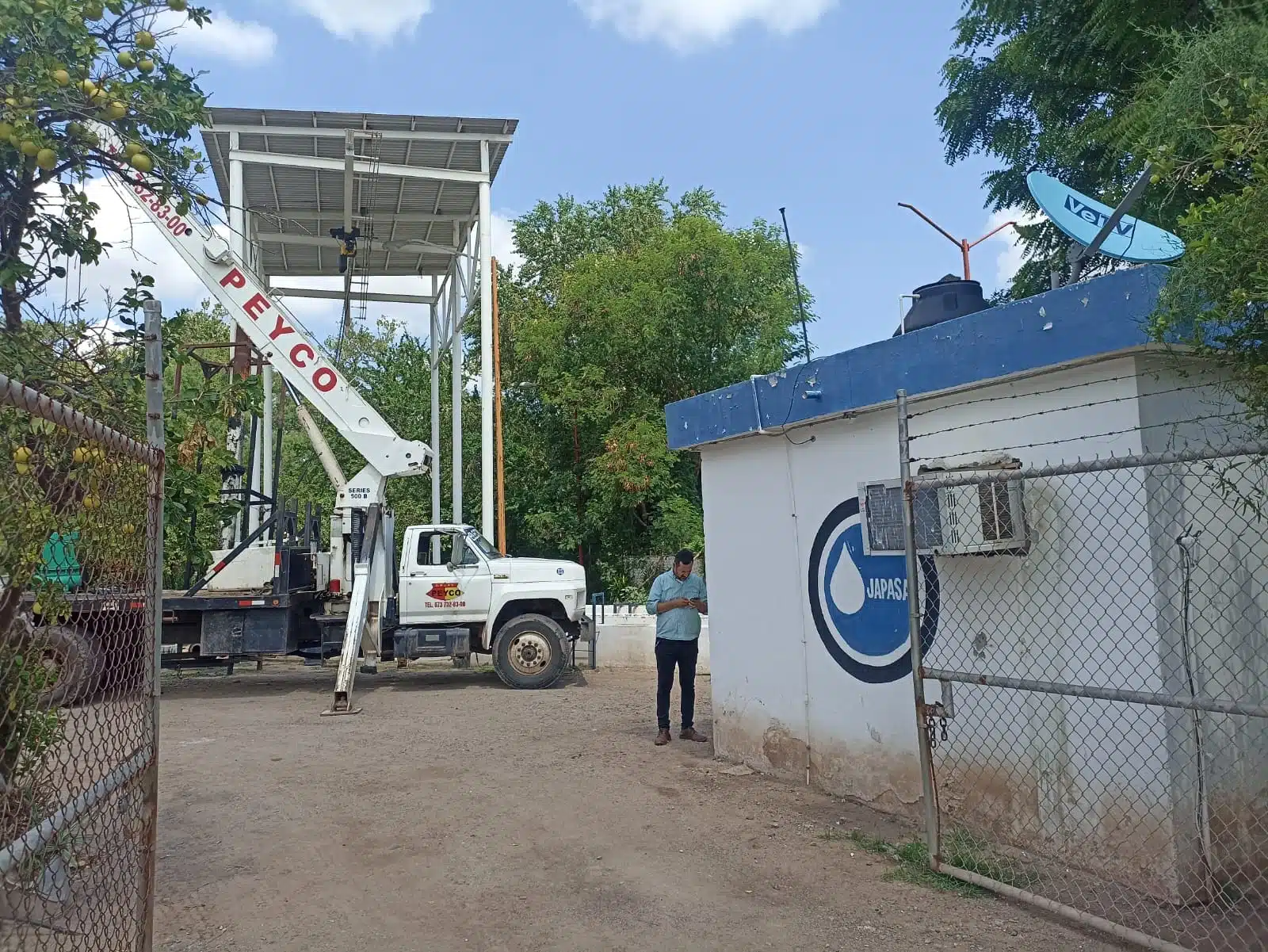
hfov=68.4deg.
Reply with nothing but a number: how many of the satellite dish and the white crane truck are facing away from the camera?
0

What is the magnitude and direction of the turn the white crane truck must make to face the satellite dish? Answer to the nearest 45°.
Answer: approximately 45° to its right

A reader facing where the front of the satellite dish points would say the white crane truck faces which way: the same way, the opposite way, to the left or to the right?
to the left

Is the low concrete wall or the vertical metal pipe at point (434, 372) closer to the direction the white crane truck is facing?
the low concrete wall

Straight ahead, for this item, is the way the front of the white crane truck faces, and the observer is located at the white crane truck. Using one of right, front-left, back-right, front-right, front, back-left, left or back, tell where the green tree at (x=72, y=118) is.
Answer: right

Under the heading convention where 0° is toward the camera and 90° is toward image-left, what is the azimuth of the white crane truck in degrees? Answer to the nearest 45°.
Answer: approximately 270°
